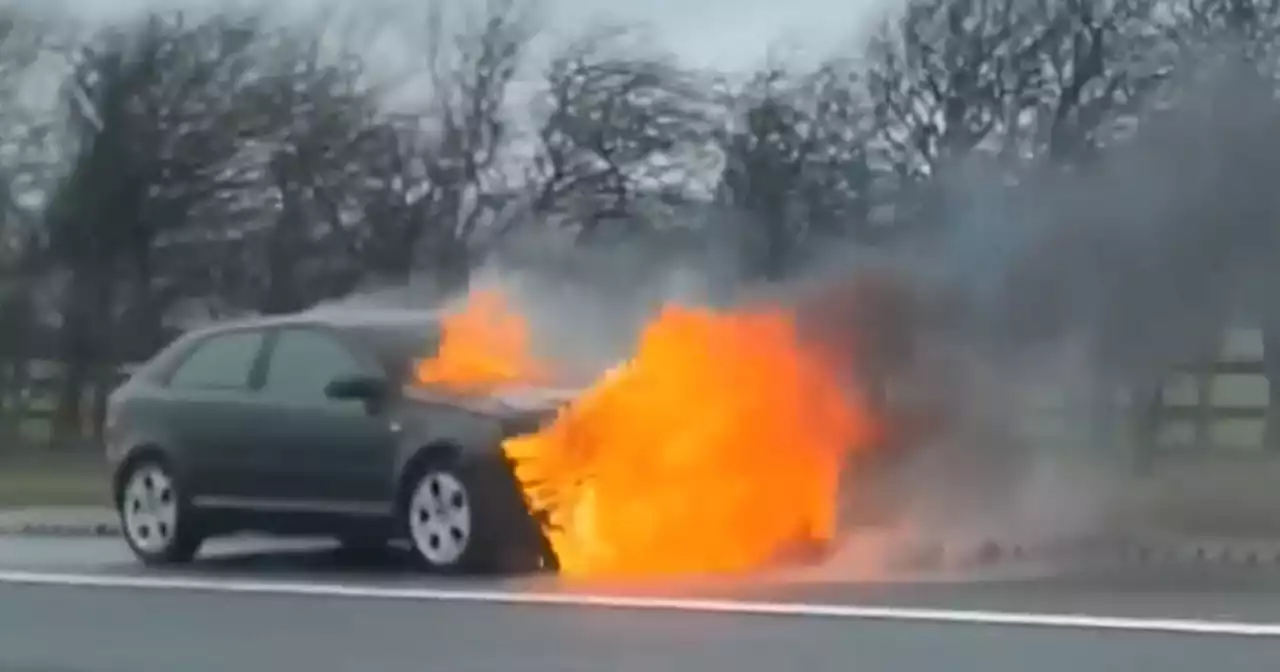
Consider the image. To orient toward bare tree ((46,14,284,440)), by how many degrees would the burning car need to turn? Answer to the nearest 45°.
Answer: approximately 135° to its left

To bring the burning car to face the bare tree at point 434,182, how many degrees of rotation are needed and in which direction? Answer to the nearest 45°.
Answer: approximately 135° to its left

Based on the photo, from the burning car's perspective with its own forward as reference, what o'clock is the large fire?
The large fire is roughly at 11 o'clock from the burning car.

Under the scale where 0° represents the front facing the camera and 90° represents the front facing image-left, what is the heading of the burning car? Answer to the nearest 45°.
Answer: approximately 315°

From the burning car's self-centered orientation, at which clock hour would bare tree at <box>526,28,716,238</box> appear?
The bare tree is roughly at 8 o'clock from the burning car.

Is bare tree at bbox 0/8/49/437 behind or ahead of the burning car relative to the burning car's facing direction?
behind

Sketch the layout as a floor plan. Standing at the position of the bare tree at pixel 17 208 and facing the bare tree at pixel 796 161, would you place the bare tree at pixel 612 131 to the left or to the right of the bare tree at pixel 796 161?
left

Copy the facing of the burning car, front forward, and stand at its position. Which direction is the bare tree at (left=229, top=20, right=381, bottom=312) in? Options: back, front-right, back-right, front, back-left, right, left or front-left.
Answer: back-left
